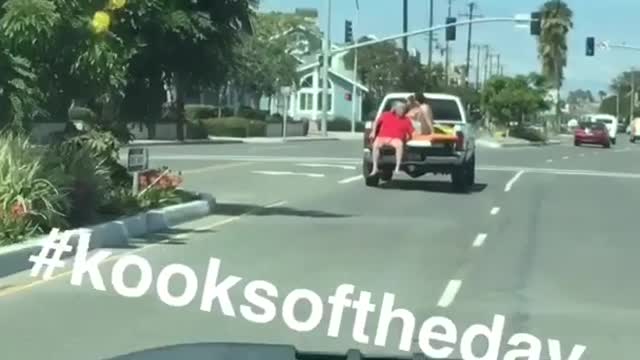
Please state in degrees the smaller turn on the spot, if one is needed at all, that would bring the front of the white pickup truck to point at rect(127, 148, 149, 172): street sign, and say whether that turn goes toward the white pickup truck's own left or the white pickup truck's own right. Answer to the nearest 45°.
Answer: approximately 135° to the white pickup truck's own left

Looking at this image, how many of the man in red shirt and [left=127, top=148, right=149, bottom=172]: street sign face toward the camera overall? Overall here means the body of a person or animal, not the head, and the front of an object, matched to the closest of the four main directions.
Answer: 2

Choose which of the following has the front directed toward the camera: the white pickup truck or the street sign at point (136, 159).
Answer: the street sign

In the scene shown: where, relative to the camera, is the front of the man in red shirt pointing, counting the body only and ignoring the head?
toward the camera

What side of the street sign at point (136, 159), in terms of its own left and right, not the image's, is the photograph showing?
front

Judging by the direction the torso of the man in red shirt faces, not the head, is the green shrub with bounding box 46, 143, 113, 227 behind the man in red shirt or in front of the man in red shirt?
in front

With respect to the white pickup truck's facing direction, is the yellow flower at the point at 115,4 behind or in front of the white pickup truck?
behind

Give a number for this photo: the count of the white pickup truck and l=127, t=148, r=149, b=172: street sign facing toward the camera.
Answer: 1

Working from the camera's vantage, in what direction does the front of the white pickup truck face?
facing away from the viewer
